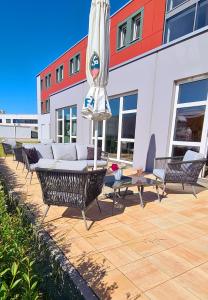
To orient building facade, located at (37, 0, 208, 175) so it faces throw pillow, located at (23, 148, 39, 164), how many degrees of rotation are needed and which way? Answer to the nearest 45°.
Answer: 0° — it already faces it

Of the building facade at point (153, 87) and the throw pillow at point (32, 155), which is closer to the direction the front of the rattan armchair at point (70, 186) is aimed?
the building facade

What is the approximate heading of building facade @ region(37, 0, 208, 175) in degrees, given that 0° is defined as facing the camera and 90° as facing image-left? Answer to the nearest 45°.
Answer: approximately 45°

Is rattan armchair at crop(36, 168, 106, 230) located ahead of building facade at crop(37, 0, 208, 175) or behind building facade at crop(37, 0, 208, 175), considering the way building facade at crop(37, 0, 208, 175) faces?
ahead

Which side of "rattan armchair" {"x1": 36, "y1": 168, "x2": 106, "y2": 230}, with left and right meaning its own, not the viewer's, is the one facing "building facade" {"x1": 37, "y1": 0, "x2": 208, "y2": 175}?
front

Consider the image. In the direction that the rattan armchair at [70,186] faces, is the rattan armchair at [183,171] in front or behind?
in front

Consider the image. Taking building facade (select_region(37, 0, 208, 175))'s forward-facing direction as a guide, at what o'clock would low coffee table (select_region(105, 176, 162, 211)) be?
The low coffee table is roughly at 11 o'clock from the building facade.

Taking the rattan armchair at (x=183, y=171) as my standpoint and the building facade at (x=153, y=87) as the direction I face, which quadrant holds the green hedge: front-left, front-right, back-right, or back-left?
back-left

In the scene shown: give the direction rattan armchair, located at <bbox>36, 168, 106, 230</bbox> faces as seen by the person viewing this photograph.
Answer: facing away from the viewer and to the right of the viewer

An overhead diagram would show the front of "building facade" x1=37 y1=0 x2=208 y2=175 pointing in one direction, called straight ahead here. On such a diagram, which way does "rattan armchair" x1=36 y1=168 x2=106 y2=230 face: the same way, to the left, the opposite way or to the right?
the opposite way
